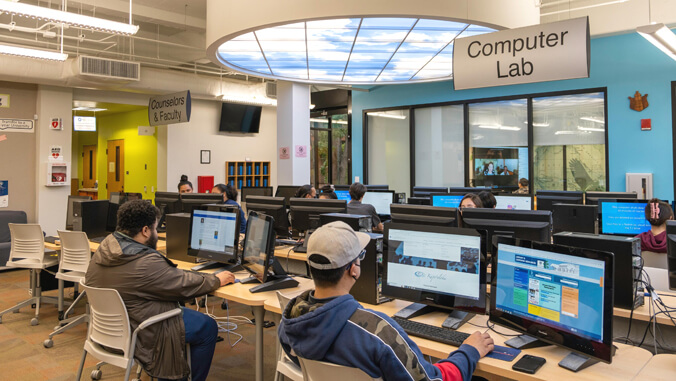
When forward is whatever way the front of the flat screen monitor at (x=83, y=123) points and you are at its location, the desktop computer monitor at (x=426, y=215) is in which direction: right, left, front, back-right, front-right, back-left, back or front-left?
front

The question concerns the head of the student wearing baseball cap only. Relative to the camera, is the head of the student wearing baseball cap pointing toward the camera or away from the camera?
away from the camera

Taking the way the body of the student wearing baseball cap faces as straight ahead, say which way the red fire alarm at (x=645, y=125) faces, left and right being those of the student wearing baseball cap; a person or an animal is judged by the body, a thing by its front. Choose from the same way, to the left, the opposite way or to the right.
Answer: the opposite way

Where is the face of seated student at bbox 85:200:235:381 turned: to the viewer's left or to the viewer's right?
to the viewer's right

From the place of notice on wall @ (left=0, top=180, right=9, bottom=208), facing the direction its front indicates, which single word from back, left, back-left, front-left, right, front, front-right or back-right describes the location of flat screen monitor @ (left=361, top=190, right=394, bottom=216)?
front-left

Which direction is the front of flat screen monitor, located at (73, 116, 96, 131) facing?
toward the camera

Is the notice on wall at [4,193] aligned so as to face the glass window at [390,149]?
no

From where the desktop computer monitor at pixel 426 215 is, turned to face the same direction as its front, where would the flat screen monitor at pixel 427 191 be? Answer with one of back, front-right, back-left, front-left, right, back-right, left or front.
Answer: front

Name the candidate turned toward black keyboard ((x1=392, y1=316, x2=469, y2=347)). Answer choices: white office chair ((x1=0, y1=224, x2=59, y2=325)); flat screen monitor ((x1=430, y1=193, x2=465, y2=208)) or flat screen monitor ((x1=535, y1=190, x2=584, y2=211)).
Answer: flat screen monitor ((x1=430, y1=193, x2=465, y2=208))

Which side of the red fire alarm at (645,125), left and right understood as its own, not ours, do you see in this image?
front

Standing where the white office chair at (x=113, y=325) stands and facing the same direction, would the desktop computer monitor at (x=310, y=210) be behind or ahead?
ahead

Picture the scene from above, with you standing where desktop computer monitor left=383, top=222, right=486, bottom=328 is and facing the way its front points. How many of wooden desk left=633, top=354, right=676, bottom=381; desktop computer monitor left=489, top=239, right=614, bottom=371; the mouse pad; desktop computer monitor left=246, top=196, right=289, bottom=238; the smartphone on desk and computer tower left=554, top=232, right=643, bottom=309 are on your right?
1

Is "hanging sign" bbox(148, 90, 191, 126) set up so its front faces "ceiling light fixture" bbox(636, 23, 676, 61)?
no

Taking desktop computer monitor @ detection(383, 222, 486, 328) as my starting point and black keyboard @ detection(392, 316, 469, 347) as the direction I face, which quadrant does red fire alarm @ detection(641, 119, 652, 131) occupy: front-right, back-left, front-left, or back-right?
back-left

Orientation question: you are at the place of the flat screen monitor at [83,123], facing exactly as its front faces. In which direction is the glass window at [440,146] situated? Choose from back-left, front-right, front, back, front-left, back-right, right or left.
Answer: front-left

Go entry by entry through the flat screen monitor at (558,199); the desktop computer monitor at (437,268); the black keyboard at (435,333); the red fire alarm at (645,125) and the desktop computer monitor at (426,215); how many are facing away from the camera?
2

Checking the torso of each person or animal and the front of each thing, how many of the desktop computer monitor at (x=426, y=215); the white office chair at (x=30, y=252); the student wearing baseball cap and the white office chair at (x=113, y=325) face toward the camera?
0

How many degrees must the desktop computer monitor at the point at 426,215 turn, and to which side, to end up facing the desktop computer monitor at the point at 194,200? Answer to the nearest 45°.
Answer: approximately 45° to its left

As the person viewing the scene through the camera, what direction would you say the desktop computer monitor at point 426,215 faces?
facing away from the viewer
